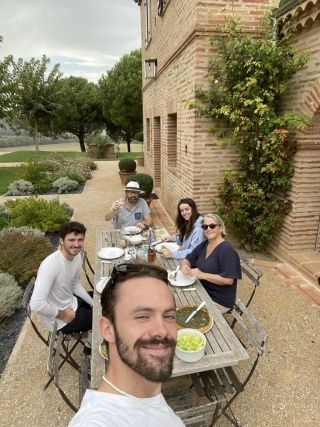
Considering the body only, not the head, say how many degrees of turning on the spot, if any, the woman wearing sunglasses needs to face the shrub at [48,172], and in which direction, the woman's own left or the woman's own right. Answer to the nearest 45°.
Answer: approximately 90° to the woman's own right

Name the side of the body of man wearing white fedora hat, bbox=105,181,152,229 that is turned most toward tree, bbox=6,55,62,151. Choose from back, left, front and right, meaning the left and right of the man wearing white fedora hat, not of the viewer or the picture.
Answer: back

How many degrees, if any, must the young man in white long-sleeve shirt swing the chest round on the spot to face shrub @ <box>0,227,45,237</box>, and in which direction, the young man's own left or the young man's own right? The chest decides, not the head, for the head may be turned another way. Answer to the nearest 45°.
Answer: approximately 135° to the young man's own left

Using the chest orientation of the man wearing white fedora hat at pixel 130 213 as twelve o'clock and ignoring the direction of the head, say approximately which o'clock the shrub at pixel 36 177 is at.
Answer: The shrub is roughly at 5 o'clock from the man wearing white fedora hat.

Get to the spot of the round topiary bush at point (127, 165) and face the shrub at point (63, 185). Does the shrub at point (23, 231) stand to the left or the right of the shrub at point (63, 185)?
left

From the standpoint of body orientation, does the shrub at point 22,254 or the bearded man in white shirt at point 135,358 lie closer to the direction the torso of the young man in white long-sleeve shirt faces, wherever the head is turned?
the bearded man in white shirt

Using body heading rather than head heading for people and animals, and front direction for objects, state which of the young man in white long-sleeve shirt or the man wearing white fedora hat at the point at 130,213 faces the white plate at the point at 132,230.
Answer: the man wearing white fedora hat

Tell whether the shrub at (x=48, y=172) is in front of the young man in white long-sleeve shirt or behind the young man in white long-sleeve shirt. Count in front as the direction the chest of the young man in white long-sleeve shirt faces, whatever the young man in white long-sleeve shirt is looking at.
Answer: behind

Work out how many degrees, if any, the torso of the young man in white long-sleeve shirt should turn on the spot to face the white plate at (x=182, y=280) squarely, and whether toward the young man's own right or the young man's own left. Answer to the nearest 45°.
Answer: approximately 45° to the young man's own left

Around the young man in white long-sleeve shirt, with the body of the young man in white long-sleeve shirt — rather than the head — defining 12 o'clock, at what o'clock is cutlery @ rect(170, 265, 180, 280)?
The cutlery is roughly at 11 o'clock from the young man in white long-sleeve shirt.

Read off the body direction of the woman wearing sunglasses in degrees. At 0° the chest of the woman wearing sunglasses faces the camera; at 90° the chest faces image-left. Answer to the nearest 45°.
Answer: approximately 45°
